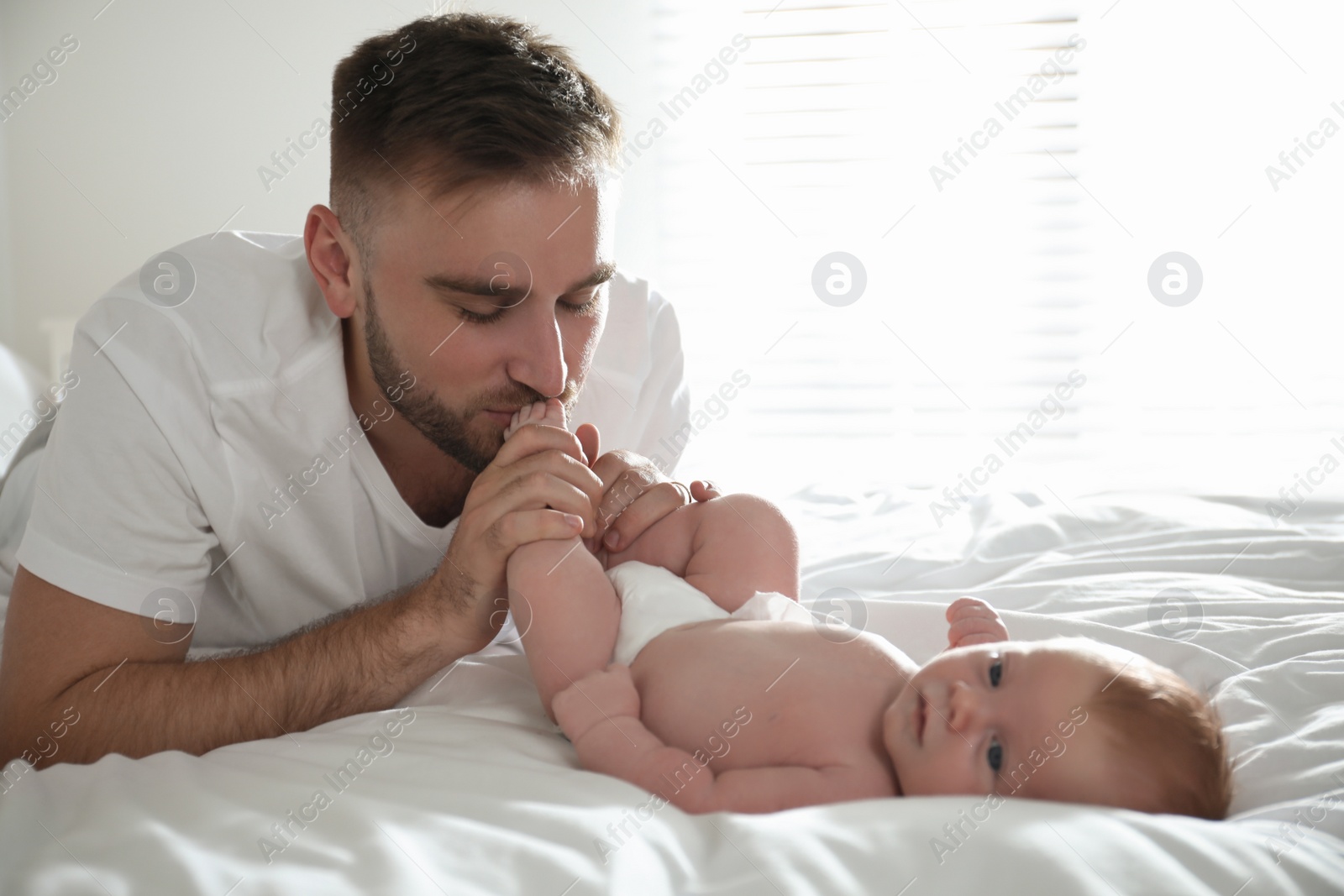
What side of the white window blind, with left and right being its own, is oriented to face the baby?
front

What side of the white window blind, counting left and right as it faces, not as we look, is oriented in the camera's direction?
front

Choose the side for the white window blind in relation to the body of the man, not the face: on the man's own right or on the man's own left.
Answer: on the man's own left

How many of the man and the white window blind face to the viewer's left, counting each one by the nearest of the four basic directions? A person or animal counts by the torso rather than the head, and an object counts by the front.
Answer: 0

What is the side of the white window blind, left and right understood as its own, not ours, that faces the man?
front
